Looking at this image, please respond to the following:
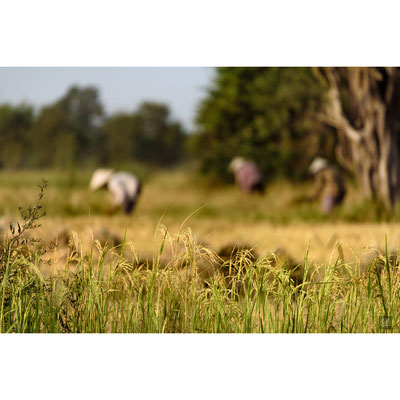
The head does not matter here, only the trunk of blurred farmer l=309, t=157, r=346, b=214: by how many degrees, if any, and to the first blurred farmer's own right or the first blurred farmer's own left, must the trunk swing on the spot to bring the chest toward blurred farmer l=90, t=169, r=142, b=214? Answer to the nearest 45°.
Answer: approximately 45° to the first blurred farmer's own left

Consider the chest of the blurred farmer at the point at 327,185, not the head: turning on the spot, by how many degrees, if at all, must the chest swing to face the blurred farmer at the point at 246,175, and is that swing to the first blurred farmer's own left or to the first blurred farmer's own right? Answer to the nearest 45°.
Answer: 0° — they already face them

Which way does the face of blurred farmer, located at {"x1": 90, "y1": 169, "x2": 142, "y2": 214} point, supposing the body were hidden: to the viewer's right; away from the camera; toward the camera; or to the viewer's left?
to the viewer's left

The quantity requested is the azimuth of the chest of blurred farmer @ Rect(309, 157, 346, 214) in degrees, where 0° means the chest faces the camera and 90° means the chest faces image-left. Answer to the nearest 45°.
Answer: approximately 90°
